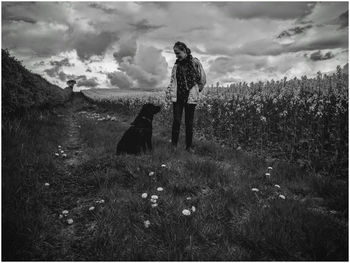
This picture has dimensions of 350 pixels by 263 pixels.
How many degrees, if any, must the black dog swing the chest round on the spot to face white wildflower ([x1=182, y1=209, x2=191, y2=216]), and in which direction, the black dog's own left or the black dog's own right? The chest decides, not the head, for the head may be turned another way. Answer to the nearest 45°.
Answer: approximately 90° to the black dog's own right

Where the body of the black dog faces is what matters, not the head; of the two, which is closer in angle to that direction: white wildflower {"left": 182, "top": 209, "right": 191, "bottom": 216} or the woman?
the woman

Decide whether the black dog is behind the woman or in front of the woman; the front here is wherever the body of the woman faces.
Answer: in front

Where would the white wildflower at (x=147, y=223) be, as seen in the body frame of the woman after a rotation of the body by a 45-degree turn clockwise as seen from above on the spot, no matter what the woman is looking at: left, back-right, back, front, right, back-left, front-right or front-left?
left

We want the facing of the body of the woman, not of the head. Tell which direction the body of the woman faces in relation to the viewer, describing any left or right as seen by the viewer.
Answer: facing the viewer and to the left of the viewer

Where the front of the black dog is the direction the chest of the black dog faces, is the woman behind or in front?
in front

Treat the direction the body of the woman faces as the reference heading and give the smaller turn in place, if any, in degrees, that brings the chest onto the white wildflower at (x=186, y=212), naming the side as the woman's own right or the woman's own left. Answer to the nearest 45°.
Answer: approximately 45° to the woman's own left
